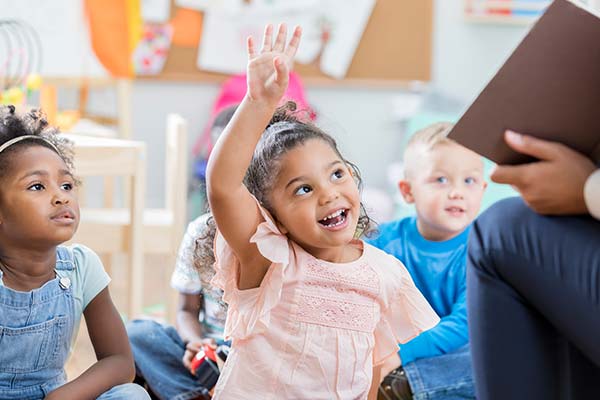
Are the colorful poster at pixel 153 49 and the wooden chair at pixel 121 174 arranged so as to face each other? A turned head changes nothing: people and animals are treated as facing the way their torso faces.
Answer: no

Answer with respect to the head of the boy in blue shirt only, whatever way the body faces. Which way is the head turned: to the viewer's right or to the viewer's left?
to the viewer's right

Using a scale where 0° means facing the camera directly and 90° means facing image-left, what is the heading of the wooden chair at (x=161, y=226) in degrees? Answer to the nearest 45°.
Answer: approximately 90°

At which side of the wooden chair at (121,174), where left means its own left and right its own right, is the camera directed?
back

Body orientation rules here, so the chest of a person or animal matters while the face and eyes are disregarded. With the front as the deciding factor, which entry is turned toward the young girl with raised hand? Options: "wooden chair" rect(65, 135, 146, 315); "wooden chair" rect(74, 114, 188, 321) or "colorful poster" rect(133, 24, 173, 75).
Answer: the colorful poster

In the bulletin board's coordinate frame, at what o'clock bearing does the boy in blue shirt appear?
The boy in blue shirt is roughly at 12 o'clock from the bulletin board.

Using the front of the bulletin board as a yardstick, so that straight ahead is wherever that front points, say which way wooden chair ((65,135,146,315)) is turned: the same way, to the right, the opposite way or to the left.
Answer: the opposite way

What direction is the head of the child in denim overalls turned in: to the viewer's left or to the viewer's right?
to the viewer's right

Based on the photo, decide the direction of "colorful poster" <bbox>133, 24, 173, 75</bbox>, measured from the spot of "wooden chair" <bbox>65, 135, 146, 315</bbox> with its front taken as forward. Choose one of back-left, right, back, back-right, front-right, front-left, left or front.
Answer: front

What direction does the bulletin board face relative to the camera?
toward the camera

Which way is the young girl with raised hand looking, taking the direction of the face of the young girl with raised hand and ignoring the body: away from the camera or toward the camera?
toward the camera

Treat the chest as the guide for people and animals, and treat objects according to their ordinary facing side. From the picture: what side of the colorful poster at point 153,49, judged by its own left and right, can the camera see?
front

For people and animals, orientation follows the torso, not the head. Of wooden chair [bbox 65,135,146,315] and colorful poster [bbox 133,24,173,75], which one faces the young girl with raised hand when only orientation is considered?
the colorful poster

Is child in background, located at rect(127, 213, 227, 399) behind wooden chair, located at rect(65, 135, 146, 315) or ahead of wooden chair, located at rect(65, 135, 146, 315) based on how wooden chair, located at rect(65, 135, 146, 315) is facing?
behind

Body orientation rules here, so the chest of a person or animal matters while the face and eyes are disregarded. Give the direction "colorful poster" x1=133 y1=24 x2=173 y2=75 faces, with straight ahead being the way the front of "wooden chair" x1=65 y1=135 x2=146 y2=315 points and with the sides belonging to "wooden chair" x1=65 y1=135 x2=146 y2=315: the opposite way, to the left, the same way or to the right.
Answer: the opposite way
